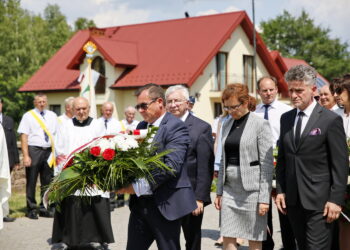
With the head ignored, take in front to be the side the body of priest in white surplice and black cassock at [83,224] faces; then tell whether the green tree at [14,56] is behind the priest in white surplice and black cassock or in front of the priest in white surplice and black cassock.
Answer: behind

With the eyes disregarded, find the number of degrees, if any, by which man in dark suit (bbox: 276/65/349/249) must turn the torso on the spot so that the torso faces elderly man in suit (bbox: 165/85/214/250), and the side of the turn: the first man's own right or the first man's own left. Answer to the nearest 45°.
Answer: approximately 90° to the first man's own right

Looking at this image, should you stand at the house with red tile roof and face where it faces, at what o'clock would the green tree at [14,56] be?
The green tree is roughly at 3 o'clock from the house with red tile roof.

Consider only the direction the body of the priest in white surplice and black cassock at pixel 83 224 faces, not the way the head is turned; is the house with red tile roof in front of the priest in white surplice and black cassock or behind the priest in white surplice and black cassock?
behind

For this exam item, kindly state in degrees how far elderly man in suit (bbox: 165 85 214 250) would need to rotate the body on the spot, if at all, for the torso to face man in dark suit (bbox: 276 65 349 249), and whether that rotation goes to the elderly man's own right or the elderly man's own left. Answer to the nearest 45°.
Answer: approximately 90° to the elderly man's own left

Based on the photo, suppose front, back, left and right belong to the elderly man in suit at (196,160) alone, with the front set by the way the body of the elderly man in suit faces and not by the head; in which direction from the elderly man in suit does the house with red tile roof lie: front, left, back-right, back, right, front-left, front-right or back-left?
back-right

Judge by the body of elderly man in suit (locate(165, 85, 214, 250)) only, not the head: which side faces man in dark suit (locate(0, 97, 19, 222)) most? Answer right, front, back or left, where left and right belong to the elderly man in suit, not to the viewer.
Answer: right

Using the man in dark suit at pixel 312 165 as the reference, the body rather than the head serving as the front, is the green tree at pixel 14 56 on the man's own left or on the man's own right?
on the man's own right

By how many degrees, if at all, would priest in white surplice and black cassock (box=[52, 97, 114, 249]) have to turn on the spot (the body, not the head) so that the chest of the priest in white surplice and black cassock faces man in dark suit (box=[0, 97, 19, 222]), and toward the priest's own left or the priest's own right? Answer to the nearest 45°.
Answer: approximately 135° to the priest's own right
